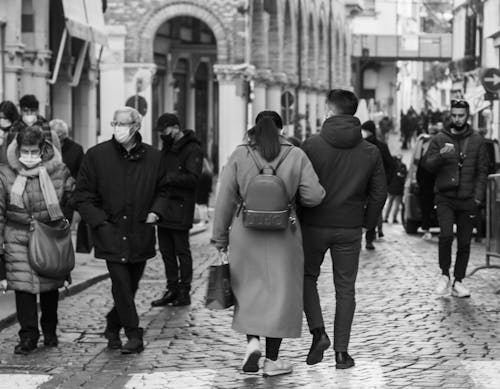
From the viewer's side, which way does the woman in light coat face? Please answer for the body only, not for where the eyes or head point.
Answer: away from the camera

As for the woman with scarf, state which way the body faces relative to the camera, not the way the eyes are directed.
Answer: toward the camera

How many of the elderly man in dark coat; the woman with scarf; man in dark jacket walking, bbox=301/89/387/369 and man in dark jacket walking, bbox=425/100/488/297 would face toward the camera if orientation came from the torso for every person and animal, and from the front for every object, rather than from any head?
3

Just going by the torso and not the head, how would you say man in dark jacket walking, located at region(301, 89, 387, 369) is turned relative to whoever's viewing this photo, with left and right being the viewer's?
facing away from the viewer

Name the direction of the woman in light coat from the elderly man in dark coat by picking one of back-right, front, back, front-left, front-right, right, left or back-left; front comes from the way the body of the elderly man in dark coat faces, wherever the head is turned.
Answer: front-left

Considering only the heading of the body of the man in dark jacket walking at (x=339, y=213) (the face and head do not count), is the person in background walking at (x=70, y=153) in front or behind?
in front

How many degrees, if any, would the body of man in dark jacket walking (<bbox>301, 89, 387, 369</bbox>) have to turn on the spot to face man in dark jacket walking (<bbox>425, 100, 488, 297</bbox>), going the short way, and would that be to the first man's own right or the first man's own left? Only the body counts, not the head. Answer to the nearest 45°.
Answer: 0° — they already face them

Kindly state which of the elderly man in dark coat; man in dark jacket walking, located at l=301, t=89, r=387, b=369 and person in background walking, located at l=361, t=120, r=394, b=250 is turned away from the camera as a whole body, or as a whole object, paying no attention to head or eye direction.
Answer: the man in dark jacket walking

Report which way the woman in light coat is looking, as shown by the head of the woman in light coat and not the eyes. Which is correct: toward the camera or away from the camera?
away from the camera

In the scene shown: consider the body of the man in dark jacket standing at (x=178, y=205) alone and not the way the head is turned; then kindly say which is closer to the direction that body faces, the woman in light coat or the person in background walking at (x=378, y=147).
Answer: the woman in light coat

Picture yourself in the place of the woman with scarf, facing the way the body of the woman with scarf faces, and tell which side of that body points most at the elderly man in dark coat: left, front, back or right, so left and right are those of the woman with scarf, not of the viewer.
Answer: left

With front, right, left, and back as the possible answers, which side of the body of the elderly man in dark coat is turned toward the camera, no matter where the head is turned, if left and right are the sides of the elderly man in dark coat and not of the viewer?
front

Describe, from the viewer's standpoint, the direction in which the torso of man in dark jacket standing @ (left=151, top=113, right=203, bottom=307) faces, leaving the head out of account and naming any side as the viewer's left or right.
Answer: facing the viewer and to the left of the viewer

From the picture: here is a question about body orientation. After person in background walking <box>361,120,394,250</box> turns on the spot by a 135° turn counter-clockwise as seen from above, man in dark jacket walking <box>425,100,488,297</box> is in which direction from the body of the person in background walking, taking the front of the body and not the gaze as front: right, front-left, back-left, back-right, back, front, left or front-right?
right
